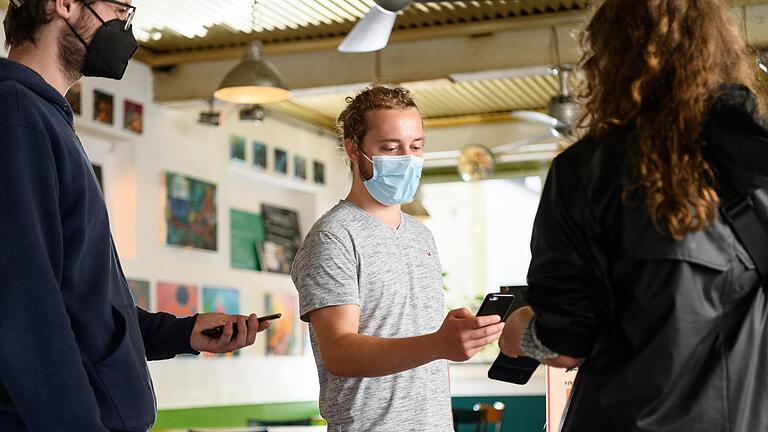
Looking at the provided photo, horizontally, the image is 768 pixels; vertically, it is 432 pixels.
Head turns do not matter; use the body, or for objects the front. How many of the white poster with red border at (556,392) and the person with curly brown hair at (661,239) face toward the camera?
1

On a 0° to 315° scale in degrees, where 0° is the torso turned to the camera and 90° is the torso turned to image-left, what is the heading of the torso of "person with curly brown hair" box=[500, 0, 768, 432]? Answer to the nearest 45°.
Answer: approximately 135°

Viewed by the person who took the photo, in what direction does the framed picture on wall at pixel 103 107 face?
facing the viewer and to the right of the viewer

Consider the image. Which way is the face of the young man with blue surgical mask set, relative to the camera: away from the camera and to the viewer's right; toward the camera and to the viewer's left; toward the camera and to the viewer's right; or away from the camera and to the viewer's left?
toward the camera and to the viewer's right

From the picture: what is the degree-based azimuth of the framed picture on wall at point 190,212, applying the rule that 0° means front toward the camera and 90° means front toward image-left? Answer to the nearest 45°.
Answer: approximately 315°

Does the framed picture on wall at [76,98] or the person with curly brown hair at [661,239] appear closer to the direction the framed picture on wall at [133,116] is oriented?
the person with curly brown hair

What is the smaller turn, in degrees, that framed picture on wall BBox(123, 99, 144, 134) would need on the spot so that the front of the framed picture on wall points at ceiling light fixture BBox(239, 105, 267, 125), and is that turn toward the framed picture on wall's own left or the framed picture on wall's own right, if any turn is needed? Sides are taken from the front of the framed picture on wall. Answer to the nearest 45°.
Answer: approximately 45° to the framed picture on wall's own left

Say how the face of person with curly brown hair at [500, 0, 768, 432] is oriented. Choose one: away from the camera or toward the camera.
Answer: away from the camera

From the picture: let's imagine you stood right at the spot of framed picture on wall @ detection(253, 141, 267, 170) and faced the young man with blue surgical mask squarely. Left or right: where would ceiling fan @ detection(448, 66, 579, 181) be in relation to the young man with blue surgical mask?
left
